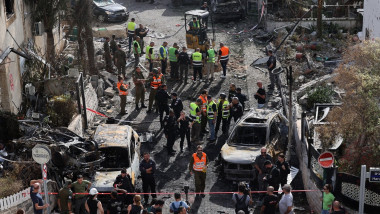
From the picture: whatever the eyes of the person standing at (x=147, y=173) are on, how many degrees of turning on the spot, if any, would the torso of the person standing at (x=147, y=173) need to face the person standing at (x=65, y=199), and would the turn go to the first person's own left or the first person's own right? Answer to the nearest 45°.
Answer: approximately 45° to the first person's own right

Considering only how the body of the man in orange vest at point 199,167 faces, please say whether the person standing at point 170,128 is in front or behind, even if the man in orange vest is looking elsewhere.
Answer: behind

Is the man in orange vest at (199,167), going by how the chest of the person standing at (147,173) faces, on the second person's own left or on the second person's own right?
on the second person's own left
